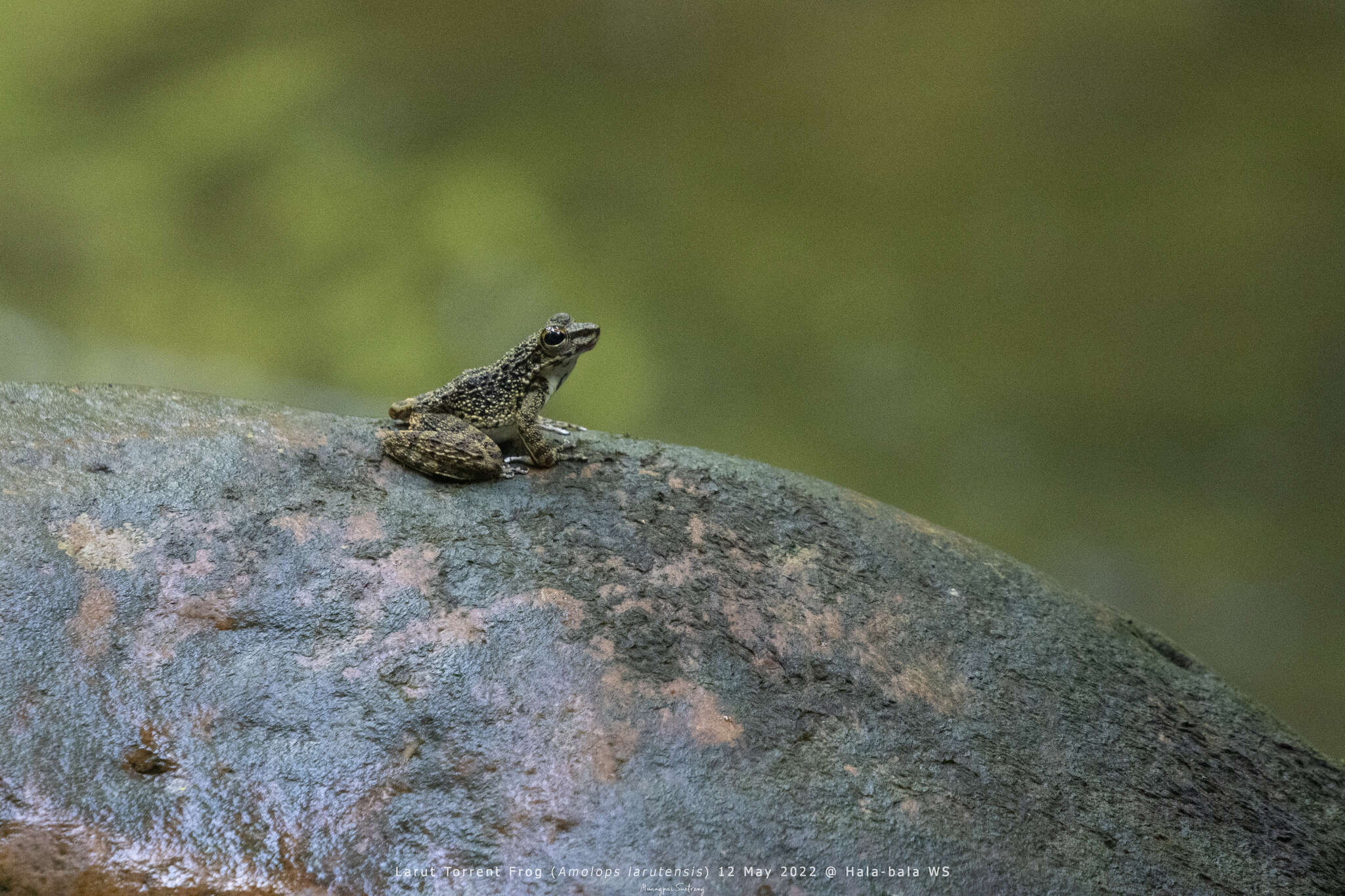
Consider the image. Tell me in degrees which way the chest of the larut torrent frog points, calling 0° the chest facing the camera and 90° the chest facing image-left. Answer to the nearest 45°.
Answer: approximately 270°
